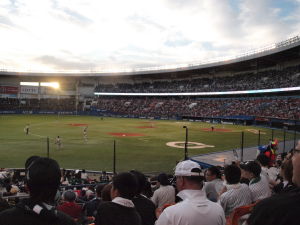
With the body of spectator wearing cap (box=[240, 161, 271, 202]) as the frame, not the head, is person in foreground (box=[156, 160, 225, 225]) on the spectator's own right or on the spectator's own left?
on the spectator's own left

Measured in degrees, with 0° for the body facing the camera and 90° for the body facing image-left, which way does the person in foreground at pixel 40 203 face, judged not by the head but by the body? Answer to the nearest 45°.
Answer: approximately 180°

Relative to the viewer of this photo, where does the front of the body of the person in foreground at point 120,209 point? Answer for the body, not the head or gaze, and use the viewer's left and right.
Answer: facing away from the viewer and to the left of the viewer

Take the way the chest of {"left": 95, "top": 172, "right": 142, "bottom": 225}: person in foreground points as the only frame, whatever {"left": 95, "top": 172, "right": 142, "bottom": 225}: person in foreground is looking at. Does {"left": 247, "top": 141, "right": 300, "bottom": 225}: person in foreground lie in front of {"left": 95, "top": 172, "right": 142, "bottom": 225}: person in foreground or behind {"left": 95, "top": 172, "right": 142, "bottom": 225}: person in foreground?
behind

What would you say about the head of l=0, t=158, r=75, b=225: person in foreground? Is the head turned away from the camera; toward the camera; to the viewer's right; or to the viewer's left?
away from the camera

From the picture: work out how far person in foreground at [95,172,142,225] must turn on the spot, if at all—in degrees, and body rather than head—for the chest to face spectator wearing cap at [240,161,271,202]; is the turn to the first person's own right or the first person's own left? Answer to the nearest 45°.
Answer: approximately 90° to the first person's own right

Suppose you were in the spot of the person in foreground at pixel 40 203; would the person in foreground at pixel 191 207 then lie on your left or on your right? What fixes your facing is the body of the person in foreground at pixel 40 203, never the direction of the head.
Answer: on your right

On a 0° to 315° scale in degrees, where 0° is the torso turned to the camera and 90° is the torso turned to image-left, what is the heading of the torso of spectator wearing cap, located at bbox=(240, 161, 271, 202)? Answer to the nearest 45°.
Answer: approximately 135°
